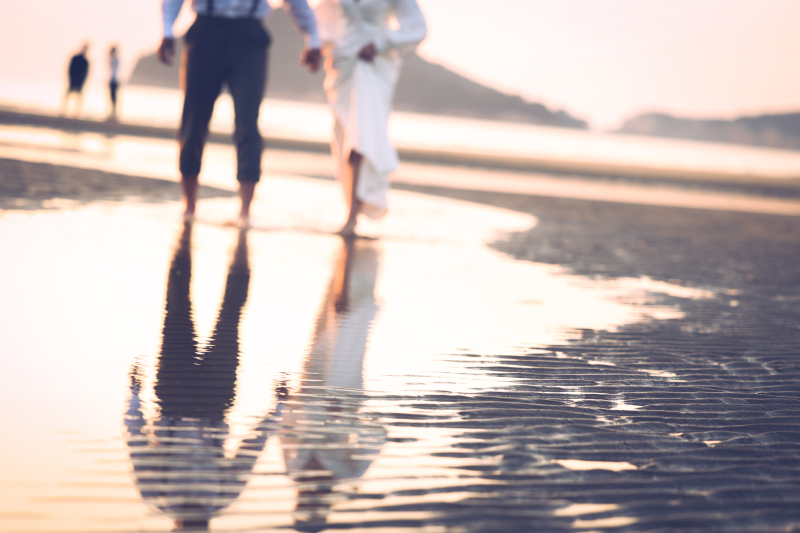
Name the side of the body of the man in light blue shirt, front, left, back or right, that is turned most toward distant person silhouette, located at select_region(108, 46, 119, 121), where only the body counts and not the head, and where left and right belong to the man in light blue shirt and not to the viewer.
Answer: back

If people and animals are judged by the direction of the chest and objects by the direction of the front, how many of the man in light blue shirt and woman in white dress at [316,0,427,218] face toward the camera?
2

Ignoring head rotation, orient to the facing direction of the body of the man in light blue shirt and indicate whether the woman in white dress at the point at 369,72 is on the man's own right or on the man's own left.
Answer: on the man's own left

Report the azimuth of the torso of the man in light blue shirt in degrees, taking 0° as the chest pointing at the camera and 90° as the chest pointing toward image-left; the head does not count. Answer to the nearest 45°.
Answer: approximately 0°

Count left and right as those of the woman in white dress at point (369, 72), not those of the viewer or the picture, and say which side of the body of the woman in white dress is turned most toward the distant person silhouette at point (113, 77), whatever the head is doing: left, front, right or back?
back

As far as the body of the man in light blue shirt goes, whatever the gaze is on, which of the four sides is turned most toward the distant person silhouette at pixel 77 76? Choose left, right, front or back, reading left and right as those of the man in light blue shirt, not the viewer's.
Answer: back

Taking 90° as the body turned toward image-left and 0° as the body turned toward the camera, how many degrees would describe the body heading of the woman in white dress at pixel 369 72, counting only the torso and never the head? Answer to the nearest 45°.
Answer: approximately 0°
